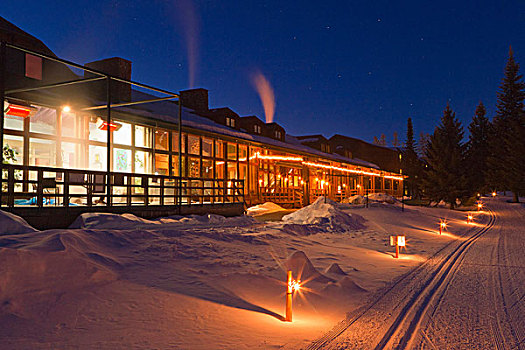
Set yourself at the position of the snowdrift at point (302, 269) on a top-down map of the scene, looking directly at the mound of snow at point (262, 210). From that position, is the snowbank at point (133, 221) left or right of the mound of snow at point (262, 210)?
left

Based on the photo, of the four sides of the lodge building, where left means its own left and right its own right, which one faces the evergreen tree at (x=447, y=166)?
left

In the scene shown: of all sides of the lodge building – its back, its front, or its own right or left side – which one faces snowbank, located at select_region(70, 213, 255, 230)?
front

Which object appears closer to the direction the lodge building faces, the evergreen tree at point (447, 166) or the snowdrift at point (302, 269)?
the snowdrift

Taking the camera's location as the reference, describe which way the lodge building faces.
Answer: facing the viewer and to the right of the viewer

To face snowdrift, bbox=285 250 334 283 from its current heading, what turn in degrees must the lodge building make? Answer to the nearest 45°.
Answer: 0° — it already faces it
